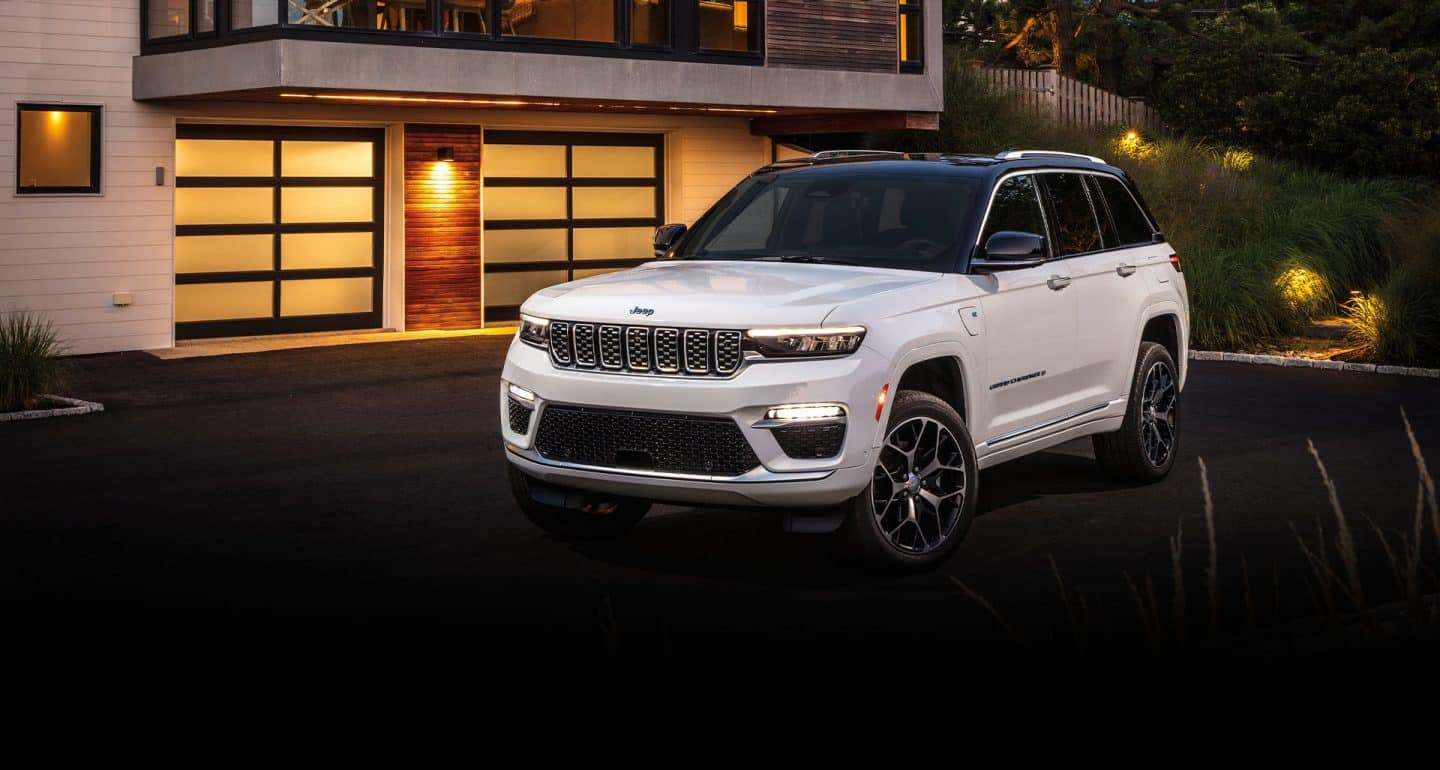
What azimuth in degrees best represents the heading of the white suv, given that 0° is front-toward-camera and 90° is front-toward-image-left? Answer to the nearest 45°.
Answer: approximately 45°

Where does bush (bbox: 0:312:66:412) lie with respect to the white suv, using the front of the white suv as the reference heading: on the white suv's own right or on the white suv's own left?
on the white suv's own right

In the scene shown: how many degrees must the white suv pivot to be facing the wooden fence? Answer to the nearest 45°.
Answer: approximately 135° to its right

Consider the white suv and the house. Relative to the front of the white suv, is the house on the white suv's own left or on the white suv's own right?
on the white suv's own right

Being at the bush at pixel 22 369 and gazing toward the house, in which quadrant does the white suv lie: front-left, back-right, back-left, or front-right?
back-right
